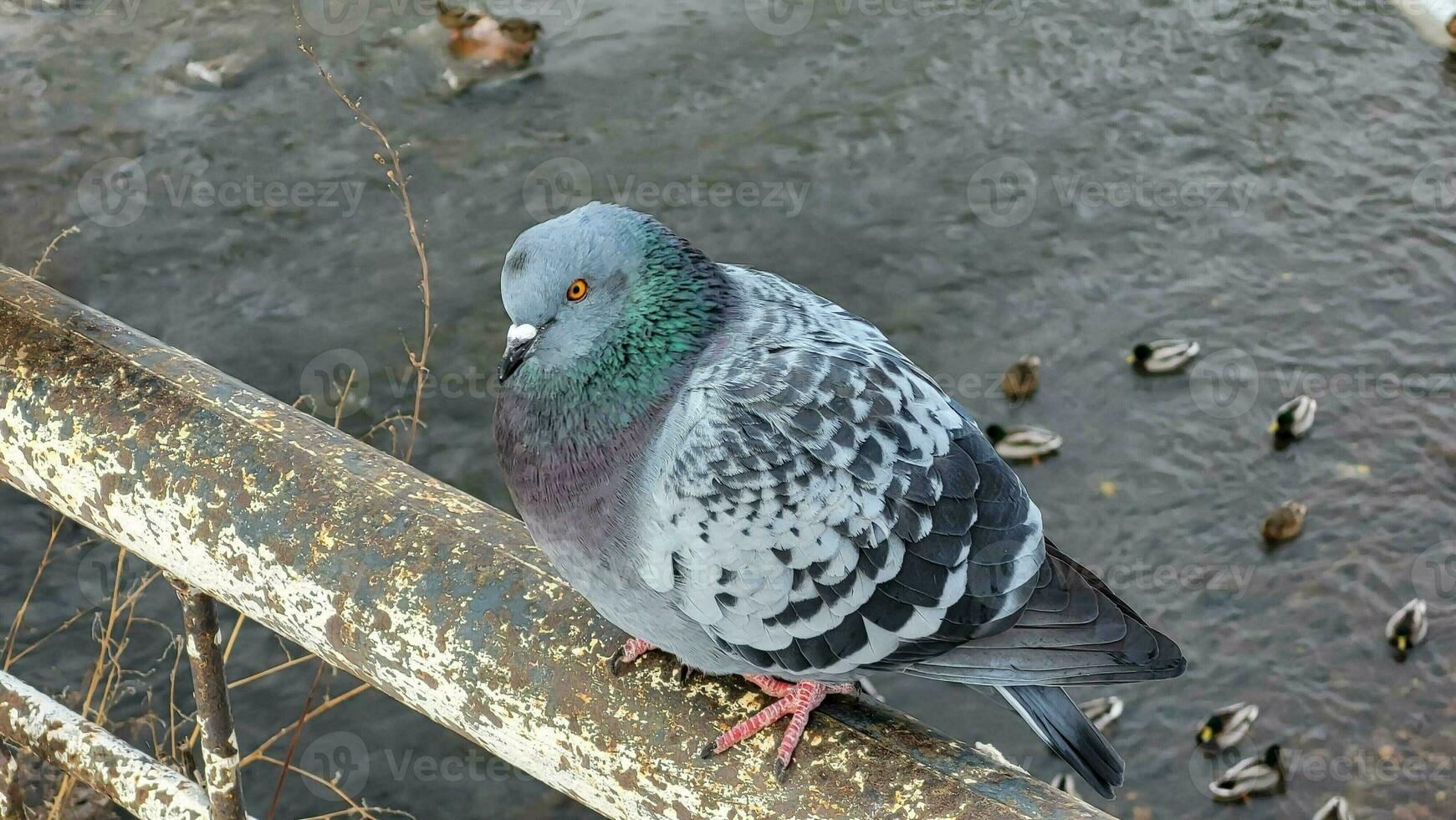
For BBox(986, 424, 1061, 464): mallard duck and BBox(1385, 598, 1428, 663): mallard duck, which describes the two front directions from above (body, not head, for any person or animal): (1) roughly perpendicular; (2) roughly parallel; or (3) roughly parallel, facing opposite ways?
roughly perpendicular

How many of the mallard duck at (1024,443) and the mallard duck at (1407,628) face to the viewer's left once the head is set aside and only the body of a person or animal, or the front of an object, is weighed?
1

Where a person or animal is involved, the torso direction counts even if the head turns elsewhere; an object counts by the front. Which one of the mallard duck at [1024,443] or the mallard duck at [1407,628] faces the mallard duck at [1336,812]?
the mallard duck at [1407,628]

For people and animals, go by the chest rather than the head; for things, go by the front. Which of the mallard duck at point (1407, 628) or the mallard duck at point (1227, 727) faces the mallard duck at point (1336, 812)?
the mallard duck at point (1407, 628)

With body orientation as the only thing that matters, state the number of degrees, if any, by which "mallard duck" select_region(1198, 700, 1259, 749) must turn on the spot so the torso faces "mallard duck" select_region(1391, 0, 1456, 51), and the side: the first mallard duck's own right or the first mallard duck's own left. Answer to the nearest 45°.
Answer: approximately 135° to the first mallard duck's own right

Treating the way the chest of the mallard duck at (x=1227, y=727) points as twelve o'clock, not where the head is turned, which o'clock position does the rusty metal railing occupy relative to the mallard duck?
The rusty metal railing is roughly at 11 o'clock from the mallard duck.

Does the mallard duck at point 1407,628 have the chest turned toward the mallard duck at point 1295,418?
no

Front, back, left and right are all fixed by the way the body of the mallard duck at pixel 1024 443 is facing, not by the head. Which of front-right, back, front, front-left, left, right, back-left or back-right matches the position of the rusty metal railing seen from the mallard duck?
left

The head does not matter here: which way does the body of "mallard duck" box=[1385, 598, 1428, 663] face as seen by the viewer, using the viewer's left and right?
facing the viewer

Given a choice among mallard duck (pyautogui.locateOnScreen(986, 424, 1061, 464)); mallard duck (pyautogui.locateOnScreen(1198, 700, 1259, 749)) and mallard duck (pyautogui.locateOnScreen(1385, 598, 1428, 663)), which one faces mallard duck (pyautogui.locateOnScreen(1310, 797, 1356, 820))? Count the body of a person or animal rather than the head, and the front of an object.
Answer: mallard duck (pyautogui.locateOnScreen(1385, 598, 1428, 663))

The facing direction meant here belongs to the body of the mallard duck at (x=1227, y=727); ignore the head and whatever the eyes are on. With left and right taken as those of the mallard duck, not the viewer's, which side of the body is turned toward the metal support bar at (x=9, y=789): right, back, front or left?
front

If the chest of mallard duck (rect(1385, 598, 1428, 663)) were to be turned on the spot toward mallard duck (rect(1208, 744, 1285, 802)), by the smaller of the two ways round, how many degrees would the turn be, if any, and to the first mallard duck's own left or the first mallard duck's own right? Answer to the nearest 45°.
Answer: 0° — it already faces it

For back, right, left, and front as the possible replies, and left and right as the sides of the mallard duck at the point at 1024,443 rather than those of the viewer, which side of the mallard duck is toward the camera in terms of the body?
left

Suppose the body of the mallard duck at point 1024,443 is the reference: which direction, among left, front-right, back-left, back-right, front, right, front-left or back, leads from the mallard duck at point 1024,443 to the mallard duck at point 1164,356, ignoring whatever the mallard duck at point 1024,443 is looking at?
back-right

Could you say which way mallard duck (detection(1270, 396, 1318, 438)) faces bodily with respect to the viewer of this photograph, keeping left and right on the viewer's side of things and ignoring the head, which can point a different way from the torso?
facing the viewer and to the left of the viewer

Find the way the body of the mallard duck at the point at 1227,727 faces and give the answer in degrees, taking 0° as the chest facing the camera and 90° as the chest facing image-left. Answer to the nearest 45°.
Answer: approximately 45°
